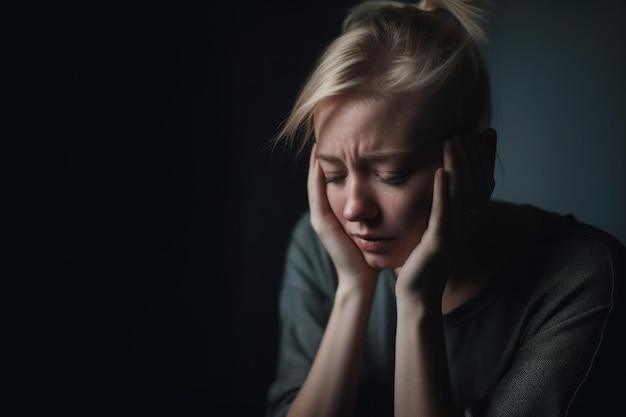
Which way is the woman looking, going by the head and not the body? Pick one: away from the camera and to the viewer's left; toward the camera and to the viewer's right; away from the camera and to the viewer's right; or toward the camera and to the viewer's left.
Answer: toward the camera and to the viewer's left

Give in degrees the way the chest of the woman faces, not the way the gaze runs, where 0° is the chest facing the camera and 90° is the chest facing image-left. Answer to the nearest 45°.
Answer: approximately 45°
